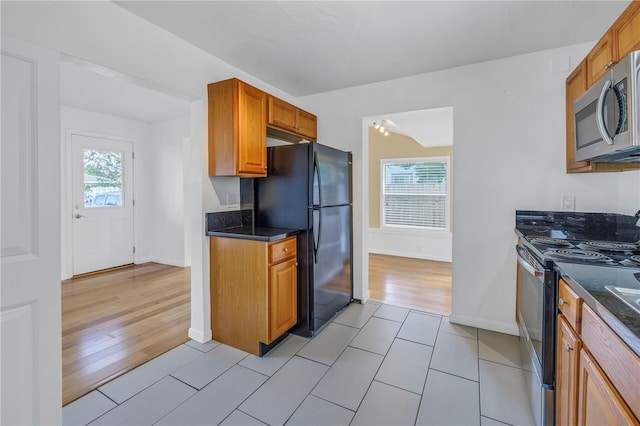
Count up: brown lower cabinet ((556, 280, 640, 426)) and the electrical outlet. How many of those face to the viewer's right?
0

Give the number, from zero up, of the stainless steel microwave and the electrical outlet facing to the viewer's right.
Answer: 0

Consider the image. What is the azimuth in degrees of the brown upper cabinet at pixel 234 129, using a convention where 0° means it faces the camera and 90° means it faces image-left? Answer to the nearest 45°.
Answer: approximately 315°

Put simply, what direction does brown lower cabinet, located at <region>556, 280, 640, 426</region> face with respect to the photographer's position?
facing the viewer and to the left of the viewer

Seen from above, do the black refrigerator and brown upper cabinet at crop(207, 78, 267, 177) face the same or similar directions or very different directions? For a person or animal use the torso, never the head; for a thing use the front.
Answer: same or similar directions

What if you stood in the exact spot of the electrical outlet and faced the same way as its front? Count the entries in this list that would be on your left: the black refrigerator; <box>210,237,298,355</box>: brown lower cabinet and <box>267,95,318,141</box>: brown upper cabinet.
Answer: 0

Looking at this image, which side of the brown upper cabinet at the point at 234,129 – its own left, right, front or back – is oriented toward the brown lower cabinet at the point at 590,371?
front

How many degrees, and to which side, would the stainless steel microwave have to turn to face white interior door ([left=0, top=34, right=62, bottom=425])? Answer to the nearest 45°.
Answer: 0° — it already faces it

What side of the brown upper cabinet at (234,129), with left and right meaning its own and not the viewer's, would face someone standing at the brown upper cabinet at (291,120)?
left

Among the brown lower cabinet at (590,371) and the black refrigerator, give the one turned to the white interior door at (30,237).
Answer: the brown lower cabinet

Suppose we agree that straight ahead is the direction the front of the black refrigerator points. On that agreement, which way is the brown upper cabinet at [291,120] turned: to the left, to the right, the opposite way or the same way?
the same way

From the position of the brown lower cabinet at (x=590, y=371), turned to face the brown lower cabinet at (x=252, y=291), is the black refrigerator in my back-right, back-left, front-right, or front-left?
front-right

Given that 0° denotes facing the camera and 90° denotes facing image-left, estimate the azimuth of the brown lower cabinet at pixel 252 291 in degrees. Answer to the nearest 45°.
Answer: approximately 315°

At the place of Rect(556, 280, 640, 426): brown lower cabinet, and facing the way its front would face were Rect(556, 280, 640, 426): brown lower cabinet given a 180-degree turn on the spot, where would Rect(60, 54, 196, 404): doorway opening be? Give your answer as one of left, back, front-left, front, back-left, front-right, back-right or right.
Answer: back-left

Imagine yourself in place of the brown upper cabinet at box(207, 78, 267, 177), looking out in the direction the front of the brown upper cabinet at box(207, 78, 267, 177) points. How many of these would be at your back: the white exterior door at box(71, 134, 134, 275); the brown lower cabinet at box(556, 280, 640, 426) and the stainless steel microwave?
1
